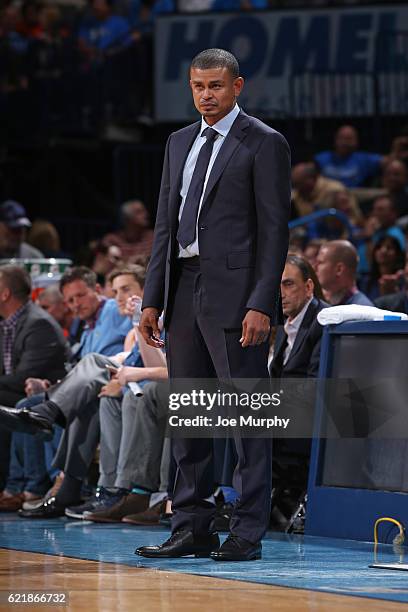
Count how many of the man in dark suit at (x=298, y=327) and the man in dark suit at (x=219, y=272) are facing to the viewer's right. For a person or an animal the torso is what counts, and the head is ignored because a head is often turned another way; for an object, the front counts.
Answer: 0

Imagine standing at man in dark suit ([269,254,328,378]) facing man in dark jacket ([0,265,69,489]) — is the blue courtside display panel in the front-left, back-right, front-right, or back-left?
back-left

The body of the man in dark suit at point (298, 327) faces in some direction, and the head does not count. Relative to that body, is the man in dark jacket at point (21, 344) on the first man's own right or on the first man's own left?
on the first man's own right

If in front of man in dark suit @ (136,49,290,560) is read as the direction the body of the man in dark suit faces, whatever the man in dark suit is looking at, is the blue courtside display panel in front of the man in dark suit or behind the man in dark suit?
behind

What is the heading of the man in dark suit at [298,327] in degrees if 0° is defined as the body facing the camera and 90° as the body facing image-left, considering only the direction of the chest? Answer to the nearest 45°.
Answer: approximately 45°

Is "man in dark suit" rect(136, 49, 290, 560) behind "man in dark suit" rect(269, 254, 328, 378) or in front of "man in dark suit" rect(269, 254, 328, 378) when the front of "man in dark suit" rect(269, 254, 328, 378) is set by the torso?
in front

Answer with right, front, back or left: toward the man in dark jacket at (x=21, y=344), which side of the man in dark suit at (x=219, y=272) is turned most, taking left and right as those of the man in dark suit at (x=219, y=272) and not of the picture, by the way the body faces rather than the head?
right

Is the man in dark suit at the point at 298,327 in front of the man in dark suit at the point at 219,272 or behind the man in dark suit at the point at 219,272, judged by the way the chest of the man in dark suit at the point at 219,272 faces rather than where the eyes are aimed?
behind

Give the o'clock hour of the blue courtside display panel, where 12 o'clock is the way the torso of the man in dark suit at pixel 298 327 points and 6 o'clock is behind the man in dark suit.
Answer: The blue courtside display panel is roughly at 10 o'clock from the man in dark suit.
